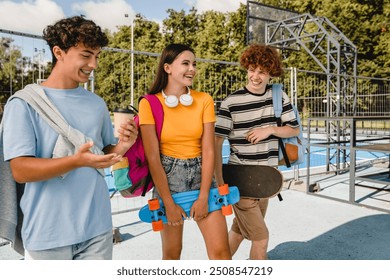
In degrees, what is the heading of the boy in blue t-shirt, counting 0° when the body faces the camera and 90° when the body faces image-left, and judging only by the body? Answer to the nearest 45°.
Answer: approximately 315°
